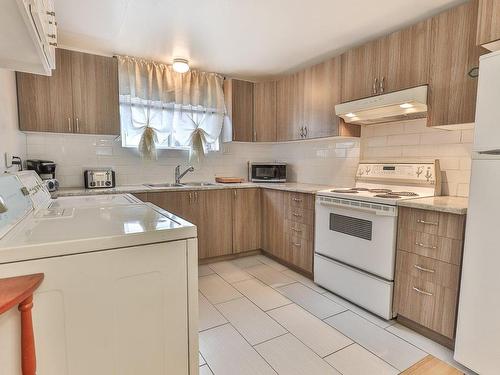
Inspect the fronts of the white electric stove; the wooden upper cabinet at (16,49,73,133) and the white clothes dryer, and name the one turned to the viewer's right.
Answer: the white clothes dryer

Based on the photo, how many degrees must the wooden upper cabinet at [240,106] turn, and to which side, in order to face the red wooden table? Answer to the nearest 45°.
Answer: approximately 45° to its right

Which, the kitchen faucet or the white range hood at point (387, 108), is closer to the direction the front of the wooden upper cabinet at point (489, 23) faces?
the kitchen faucet

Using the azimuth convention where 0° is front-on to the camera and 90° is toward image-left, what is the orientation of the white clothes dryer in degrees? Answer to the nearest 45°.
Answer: approximately 270°

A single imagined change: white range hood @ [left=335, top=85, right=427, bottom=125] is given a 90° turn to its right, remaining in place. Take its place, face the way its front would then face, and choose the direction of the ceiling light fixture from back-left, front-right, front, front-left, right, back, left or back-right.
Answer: front-left

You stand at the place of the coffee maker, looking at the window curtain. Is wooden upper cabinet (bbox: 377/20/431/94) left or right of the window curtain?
right

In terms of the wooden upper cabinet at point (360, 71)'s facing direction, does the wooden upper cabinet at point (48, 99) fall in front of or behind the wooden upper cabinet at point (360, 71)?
in front

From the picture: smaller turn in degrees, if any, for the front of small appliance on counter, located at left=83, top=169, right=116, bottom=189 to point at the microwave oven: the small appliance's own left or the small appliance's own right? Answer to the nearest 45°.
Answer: approximately 90° to the small appliance's own left

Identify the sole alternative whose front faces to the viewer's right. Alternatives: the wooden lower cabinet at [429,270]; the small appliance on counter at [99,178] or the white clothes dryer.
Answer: the white clothes dryer

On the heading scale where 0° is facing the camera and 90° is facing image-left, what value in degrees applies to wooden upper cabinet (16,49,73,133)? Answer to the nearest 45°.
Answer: approximately 0°

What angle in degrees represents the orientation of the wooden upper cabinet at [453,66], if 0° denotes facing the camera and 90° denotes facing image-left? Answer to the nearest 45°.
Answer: approximately 45°

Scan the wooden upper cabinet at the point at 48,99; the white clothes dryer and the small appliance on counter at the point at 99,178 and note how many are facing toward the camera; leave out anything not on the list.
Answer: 2

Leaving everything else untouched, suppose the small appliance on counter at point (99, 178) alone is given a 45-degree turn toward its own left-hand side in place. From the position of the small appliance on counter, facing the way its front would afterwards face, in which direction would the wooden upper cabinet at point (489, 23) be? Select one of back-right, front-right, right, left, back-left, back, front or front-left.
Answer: front

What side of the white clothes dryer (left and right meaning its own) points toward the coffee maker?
left

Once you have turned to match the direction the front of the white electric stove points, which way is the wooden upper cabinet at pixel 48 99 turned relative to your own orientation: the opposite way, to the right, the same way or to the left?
to the left
